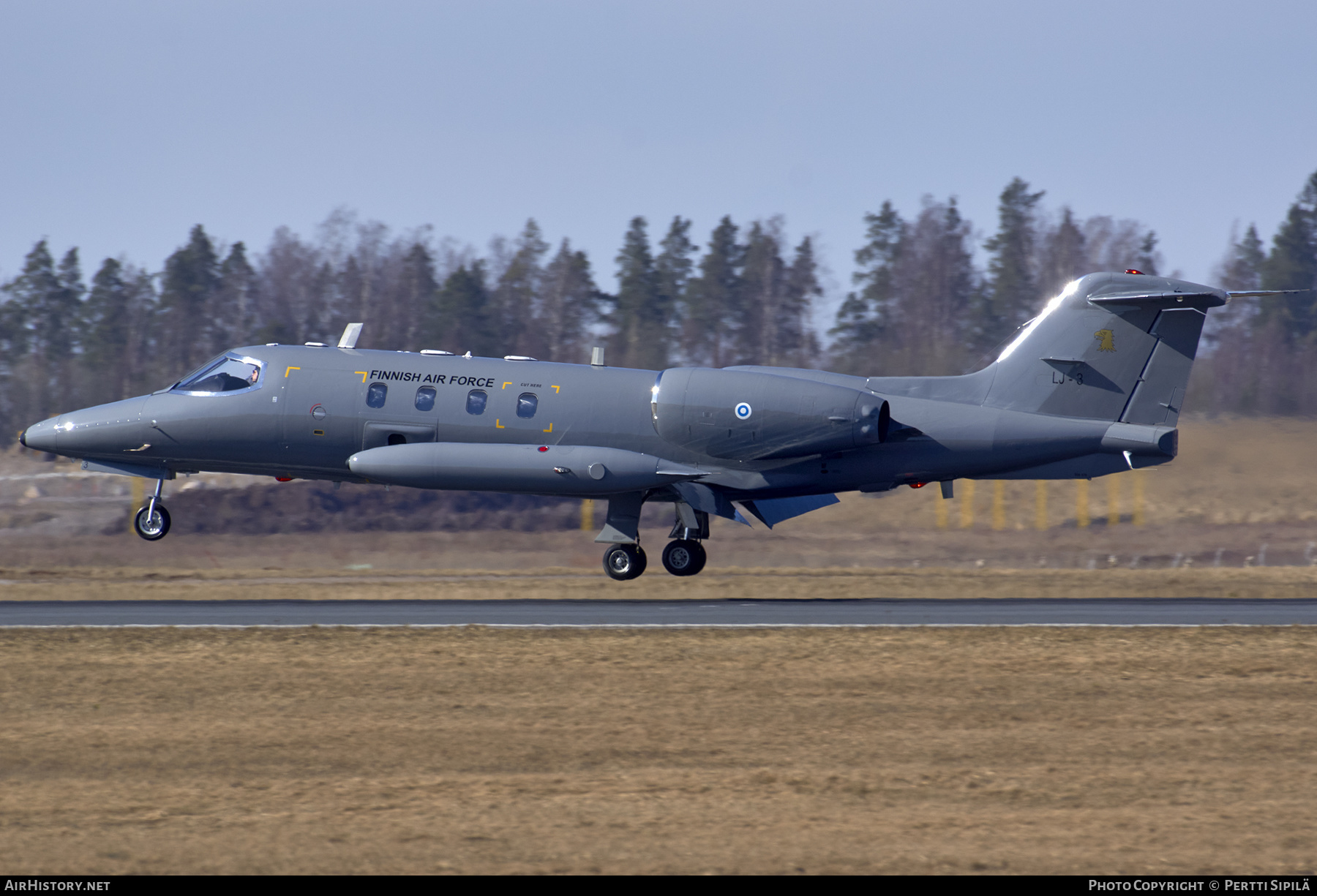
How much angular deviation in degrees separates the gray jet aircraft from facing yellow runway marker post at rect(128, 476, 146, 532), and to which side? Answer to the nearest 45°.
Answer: approximately 45° to its right

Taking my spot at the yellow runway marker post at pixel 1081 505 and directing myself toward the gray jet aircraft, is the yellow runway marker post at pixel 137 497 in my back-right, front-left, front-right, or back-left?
front-right

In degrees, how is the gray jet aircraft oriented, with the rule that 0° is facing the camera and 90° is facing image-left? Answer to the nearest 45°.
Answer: approximately 90°

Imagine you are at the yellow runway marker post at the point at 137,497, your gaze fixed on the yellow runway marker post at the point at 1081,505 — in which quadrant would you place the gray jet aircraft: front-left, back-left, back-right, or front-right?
front-right

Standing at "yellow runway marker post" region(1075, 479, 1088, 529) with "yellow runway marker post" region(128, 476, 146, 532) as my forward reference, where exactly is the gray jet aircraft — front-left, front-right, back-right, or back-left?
front-left

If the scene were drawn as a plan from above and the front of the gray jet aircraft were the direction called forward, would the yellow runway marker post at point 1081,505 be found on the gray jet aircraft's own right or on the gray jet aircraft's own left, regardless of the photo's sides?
on the gray jet aircraft's own right
